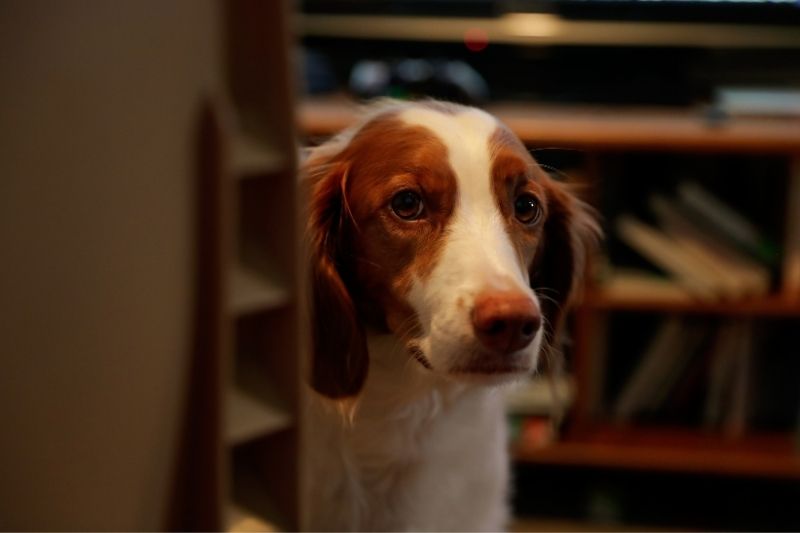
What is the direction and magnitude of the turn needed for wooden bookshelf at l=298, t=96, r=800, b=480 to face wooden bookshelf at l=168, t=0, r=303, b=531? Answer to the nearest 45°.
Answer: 0° — it already faces it

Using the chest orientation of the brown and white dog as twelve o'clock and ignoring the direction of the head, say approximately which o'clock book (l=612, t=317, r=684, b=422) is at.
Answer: The book is roughly at 8 o'clock from the brown and white dog.

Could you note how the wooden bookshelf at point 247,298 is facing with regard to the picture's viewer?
facing the viewer and to the right of the viewer

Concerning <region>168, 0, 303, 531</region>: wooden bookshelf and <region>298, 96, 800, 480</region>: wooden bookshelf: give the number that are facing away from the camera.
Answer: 0

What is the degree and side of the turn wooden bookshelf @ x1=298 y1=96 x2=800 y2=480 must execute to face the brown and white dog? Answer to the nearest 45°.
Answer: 0° — it already faces it

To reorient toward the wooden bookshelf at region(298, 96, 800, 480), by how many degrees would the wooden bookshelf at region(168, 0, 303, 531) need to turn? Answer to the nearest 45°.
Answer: approximately 90° to its left

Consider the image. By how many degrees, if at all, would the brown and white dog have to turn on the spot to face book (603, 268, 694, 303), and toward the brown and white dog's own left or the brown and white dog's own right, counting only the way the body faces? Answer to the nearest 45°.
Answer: approximately 135° to the brown and white dog's own left

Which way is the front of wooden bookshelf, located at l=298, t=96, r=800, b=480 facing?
toward the camera
